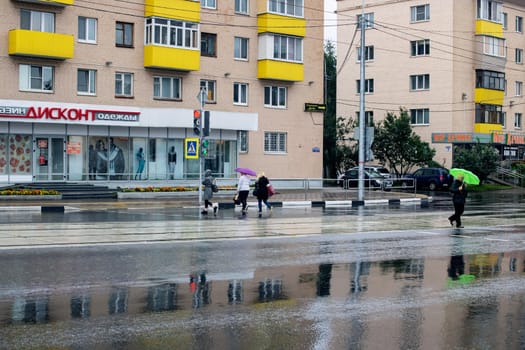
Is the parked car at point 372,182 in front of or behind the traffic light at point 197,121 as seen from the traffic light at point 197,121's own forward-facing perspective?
behind

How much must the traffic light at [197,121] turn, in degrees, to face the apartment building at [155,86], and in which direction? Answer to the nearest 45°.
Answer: approximately 135° to its right

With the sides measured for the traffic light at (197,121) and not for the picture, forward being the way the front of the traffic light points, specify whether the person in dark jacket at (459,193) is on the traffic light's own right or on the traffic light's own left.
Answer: on the traffic light's own left

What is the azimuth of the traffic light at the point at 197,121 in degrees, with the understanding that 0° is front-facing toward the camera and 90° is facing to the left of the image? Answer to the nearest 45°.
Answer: approximately 45°
